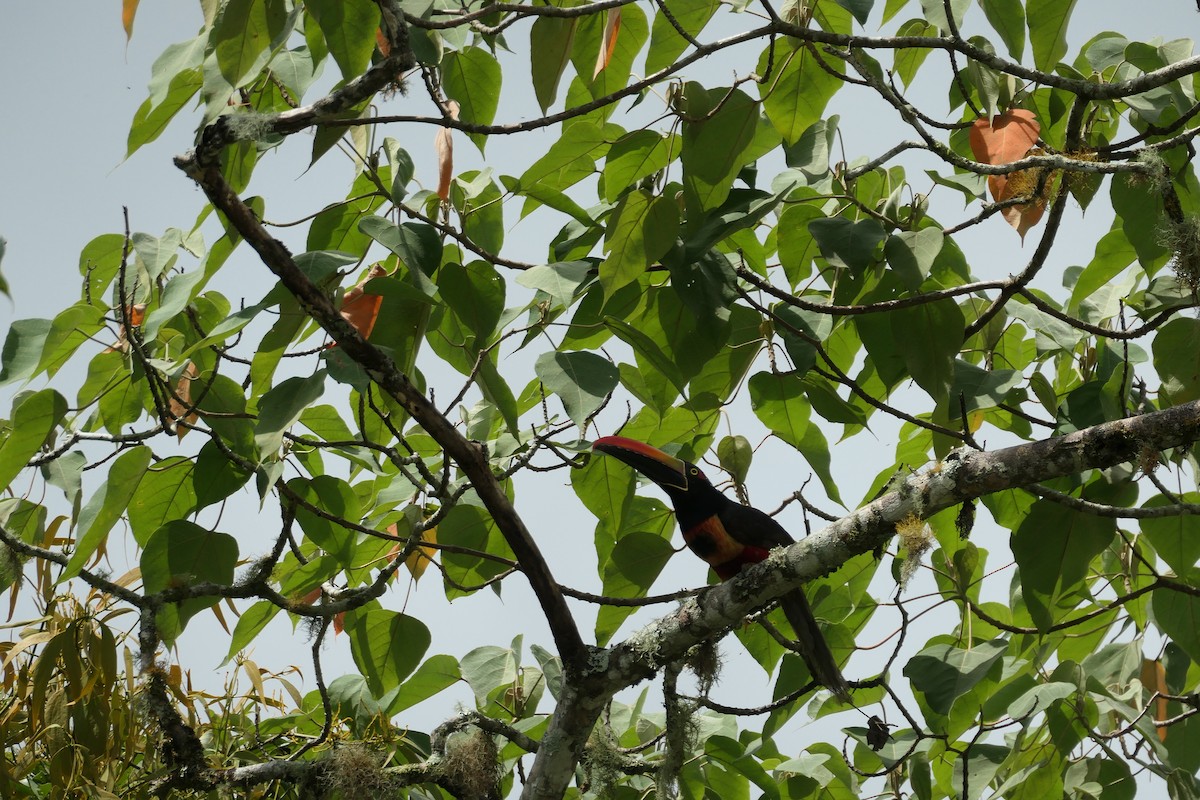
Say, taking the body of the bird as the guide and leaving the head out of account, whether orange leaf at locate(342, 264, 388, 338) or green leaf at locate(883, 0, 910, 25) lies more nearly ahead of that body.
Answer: the orange leaf

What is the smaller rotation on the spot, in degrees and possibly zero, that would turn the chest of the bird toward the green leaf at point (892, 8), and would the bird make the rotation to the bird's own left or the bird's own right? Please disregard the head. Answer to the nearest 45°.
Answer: approximately 135° to the bird's own left

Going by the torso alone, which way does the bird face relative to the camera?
to the viewer's left

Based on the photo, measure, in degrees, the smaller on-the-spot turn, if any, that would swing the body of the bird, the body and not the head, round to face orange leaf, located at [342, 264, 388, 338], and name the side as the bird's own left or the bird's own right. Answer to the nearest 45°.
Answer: approximately 45° to the bird's own right
